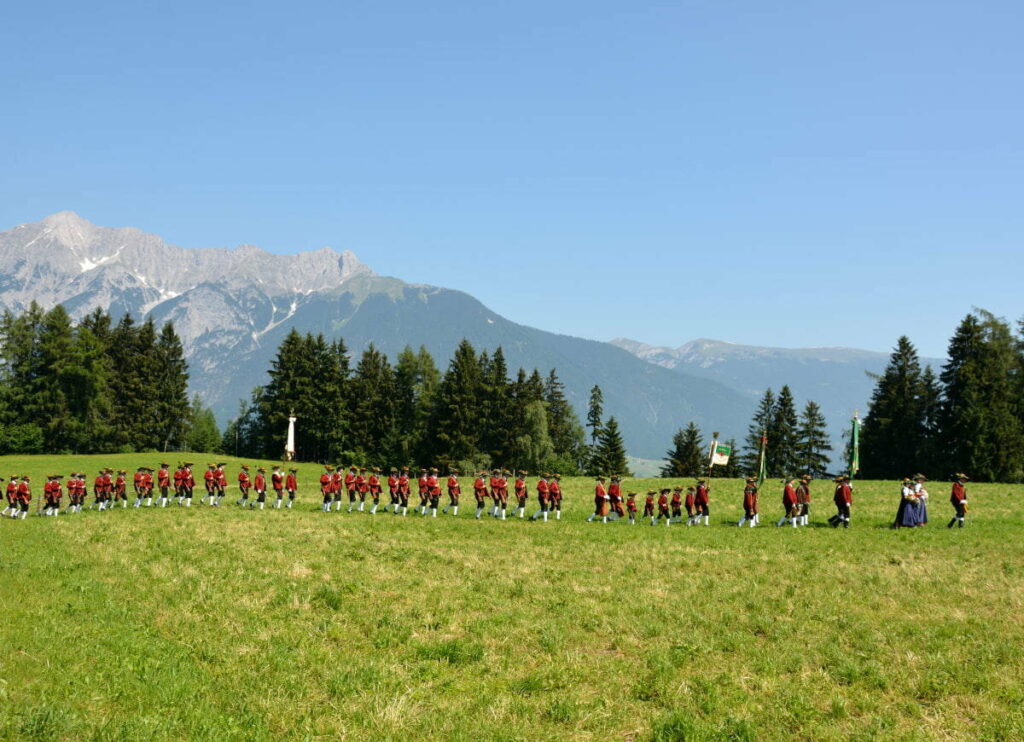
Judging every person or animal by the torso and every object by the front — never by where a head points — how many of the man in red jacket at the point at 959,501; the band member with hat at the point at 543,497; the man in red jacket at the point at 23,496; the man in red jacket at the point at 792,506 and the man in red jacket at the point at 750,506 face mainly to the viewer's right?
5

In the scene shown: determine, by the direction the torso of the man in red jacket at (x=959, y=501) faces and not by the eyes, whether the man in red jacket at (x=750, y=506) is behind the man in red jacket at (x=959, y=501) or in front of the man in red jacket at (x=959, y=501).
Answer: behind

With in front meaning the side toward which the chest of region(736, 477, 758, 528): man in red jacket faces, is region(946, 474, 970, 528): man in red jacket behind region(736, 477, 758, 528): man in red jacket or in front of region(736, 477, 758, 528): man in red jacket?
in front

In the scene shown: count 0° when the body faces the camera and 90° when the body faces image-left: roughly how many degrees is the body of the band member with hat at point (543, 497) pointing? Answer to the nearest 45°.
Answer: approximately 270°

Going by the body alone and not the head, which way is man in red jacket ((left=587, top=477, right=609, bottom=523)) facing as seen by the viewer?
to the viewer's right

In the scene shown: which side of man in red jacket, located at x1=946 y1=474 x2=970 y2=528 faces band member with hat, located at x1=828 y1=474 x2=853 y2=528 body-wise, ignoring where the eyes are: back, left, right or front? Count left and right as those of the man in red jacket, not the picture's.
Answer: back

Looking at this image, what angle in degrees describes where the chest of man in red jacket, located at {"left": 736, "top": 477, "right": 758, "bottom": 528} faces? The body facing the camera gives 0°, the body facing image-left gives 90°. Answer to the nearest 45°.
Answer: approximately 270°

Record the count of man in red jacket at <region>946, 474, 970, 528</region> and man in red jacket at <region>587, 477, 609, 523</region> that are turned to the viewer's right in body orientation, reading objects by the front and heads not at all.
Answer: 2

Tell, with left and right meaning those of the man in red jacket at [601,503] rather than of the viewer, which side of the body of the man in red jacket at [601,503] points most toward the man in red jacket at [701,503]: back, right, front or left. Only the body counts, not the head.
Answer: front

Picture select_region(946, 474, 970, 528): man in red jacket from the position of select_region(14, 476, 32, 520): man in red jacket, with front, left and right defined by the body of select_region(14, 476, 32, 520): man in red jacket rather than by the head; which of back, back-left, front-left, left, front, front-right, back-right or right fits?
front-right

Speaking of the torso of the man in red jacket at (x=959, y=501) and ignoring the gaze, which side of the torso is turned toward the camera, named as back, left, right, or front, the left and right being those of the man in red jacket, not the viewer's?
right

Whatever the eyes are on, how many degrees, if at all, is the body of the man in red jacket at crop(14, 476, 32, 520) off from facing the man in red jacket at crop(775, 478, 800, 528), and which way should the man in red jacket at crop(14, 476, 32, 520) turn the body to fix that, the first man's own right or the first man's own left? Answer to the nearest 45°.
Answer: approximately 45° to the first man's own right

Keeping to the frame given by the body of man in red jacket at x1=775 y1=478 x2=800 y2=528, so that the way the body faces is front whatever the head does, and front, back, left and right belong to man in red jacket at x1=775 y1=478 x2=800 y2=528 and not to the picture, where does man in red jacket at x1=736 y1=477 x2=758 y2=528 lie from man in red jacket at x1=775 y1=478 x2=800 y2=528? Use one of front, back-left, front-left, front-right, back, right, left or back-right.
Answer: back

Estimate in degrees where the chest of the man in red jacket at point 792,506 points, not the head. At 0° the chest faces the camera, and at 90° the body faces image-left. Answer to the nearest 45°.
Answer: approximately 270°

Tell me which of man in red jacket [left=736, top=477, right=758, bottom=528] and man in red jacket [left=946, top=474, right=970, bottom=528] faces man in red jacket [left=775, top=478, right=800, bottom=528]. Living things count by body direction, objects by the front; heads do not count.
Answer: man in red jacket [left=736, top=477, right=758, bottom=528]

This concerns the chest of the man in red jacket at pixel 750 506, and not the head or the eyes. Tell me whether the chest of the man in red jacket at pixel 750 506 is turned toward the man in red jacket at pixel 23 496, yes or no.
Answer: no
